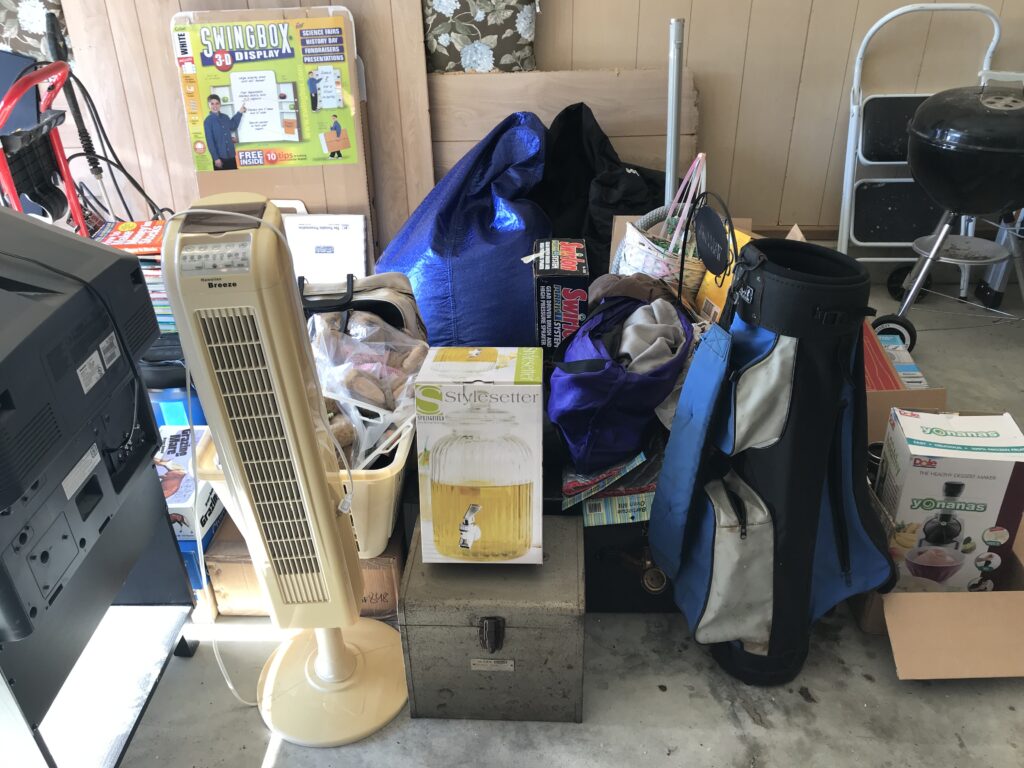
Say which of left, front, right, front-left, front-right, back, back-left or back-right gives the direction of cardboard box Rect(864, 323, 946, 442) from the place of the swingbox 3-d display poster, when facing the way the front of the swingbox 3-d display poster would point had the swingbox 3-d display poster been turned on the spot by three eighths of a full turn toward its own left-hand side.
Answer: right

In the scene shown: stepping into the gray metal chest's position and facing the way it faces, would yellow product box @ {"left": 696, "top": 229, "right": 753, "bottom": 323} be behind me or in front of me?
behind

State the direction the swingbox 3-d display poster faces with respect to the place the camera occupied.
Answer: facing the viewer

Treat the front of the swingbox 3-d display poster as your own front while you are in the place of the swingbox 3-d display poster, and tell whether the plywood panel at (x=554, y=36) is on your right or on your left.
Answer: on your left

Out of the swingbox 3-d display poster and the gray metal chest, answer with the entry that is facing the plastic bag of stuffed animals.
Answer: the swingbox 3-d display poster

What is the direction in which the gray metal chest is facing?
toward the camera

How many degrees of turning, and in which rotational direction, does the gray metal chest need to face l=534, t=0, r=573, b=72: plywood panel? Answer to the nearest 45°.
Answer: approximately 180°

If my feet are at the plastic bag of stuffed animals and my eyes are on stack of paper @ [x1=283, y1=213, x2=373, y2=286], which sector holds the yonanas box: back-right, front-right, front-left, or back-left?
back-right

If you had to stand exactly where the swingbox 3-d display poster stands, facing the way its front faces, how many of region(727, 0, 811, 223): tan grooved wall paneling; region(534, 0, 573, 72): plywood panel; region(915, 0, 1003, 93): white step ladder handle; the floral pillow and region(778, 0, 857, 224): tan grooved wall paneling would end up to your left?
5

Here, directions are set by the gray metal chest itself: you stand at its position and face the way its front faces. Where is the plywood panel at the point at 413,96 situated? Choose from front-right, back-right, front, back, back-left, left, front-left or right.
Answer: back

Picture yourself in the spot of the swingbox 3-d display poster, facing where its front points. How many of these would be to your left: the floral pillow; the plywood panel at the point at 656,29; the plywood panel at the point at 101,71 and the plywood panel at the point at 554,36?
3

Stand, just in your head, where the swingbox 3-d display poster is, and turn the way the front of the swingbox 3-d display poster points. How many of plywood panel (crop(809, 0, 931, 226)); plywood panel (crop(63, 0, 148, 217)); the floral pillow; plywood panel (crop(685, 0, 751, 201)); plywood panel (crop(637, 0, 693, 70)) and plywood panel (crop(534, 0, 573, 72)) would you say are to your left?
5

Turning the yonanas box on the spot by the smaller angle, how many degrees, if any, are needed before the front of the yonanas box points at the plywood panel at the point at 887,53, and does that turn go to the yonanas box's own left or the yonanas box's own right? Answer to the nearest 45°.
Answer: approximately 180°
